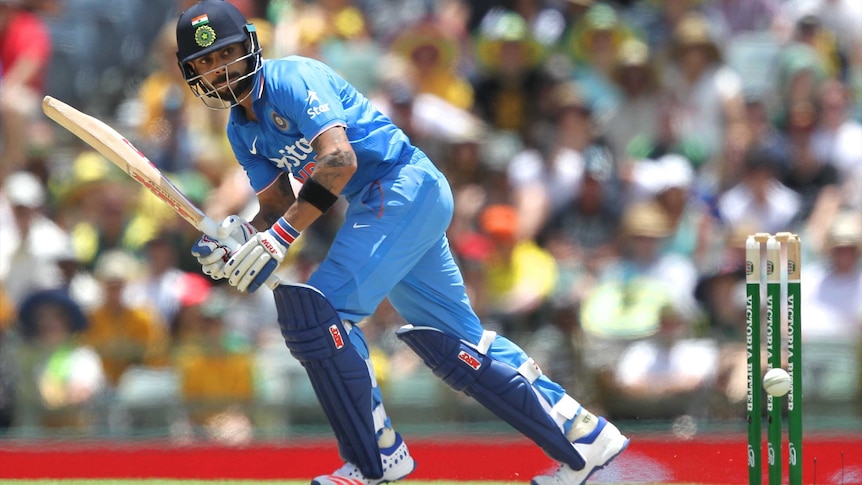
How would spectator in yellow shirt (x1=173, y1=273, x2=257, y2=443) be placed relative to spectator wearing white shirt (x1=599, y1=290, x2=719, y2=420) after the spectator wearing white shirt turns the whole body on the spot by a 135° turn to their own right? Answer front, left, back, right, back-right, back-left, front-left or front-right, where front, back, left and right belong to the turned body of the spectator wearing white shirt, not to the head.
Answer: front-left

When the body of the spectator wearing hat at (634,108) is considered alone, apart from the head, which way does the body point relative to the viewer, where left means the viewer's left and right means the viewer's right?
facing the viewer

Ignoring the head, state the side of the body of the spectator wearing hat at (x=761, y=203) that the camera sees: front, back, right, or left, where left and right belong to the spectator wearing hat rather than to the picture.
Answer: front

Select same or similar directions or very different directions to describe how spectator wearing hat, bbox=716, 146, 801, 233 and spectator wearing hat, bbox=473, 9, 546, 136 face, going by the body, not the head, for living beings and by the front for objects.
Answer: same or similar directions

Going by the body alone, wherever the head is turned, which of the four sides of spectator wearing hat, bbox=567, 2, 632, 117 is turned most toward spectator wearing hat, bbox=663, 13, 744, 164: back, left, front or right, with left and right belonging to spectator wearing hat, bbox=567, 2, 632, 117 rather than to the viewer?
left

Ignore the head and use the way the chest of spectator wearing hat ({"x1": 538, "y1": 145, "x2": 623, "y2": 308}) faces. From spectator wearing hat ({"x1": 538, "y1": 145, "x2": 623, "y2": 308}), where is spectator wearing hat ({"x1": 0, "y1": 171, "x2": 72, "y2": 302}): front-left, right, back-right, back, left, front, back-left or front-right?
right

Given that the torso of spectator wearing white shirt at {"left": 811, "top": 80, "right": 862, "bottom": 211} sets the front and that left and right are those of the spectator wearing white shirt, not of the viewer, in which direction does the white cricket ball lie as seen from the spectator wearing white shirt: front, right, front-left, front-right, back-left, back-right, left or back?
front

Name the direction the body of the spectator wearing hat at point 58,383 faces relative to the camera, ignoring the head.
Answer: toward the camera

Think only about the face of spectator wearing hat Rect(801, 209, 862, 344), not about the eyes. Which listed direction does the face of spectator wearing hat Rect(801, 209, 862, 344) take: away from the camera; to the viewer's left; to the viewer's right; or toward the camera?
toward the camera

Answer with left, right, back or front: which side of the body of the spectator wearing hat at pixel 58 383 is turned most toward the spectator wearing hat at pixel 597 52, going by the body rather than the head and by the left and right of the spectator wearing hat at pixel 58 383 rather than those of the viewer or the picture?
left

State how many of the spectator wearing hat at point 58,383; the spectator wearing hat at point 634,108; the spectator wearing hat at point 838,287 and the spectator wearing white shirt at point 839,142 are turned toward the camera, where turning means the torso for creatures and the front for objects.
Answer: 4

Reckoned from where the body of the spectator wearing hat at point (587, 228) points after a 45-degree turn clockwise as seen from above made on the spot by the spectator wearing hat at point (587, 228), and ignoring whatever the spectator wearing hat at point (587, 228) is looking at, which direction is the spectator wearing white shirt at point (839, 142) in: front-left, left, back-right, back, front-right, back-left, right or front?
back-left

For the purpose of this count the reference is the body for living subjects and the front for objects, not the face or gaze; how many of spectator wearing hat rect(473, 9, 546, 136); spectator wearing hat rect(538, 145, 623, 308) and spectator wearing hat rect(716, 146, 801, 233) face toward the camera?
3
